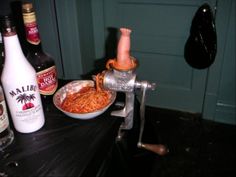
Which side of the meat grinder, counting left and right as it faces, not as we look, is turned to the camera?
left

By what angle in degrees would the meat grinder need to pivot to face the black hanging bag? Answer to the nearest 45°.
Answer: approximately 135° to its right
